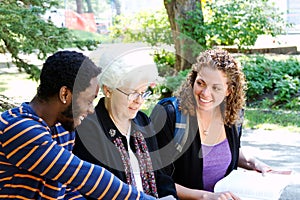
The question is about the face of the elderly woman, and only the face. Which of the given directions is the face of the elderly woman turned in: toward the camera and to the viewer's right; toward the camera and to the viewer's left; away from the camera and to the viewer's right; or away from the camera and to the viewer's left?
toward the camera and to the viewer's right

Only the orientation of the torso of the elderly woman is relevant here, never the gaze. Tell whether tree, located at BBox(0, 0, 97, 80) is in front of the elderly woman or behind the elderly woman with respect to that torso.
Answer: behind

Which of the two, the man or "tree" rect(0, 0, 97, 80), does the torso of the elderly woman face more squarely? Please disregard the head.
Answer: the man

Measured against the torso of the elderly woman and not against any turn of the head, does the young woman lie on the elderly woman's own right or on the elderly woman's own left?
on the elderly woman's own left

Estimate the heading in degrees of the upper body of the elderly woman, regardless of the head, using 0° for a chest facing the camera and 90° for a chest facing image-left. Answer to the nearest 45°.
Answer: approximately 315°

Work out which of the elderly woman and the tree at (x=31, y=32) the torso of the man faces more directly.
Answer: the elderly woman

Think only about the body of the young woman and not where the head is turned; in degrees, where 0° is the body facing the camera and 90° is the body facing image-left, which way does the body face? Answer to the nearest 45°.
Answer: approximately 315°

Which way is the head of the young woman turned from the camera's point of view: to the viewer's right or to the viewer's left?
to the viewer's left

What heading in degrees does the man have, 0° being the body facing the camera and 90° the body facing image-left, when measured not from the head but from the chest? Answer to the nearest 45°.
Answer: approximately 270°

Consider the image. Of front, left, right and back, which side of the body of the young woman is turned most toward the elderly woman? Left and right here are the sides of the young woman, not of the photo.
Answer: right

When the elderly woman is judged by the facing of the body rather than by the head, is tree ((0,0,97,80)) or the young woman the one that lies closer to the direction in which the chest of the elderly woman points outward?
the young woman
